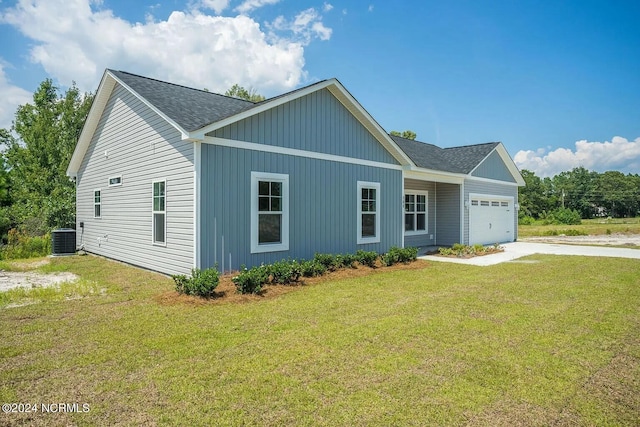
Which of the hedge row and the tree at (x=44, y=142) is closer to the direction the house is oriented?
the hedge row

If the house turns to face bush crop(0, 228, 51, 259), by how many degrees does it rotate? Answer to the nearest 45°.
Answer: approximately 180°

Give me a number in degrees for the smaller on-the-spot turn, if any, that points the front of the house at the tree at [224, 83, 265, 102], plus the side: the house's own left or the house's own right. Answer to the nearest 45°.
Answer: approximately 135° to the house's own left

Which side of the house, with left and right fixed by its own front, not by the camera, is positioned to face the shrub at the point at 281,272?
front

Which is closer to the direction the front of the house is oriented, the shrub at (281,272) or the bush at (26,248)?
the shrub

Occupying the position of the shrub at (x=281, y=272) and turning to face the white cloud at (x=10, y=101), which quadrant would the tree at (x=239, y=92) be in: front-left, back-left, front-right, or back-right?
front-right

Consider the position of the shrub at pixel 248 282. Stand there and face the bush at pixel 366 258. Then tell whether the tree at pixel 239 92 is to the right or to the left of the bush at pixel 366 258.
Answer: left

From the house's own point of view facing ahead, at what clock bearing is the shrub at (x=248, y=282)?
The shrub is roughly at 1 o'clock from the house.

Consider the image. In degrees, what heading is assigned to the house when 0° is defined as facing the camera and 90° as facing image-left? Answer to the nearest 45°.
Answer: approximately 315°
